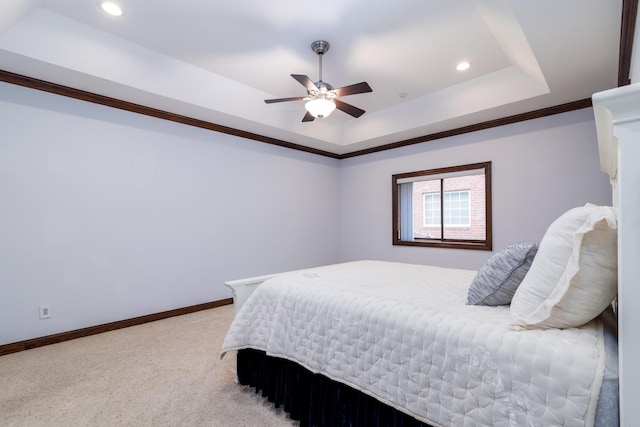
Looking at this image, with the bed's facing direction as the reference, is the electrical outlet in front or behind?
in front

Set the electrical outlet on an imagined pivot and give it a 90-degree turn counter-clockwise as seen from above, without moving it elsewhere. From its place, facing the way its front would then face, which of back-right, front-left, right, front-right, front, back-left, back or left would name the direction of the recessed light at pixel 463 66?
front-right

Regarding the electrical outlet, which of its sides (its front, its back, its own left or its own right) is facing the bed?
front

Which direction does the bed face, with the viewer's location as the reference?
facing away from the viewer and to the left of the viewer

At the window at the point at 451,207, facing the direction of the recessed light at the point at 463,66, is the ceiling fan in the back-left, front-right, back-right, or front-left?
front-right

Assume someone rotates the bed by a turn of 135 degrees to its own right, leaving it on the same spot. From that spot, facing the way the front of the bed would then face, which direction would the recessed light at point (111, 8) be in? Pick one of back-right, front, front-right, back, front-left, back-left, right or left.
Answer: back

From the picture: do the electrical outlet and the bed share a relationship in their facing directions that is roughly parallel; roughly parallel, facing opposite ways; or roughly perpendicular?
roughly parallel, facing opposite ways

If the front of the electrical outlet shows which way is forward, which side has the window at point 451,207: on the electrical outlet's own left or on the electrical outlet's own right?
on the electrical outlet's own left

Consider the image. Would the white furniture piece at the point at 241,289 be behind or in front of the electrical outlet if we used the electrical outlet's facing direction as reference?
in front
